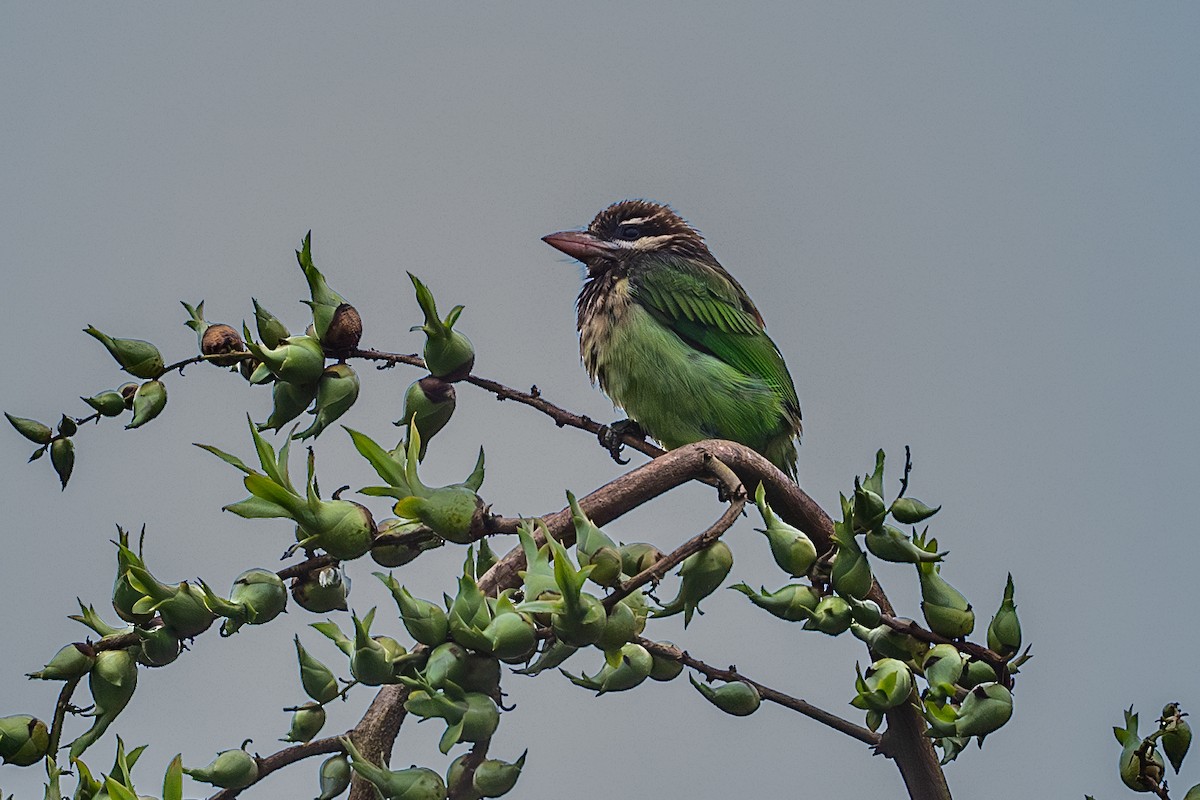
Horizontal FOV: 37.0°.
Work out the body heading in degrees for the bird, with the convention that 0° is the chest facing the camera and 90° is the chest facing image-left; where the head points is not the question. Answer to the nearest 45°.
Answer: approximately 90°

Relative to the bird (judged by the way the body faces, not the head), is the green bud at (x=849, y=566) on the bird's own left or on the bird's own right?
on the bird's own left

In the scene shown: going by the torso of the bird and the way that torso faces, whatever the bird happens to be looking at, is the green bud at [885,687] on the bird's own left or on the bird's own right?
on the bird's own left

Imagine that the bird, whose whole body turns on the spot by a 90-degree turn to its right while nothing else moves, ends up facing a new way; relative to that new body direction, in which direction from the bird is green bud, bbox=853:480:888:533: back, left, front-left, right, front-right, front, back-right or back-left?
right

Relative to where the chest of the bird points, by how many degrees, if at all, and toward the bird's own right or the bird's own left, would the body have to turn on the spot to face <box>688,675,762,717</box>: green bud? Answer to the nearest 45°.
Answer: approximately 90° to the bird's own left
